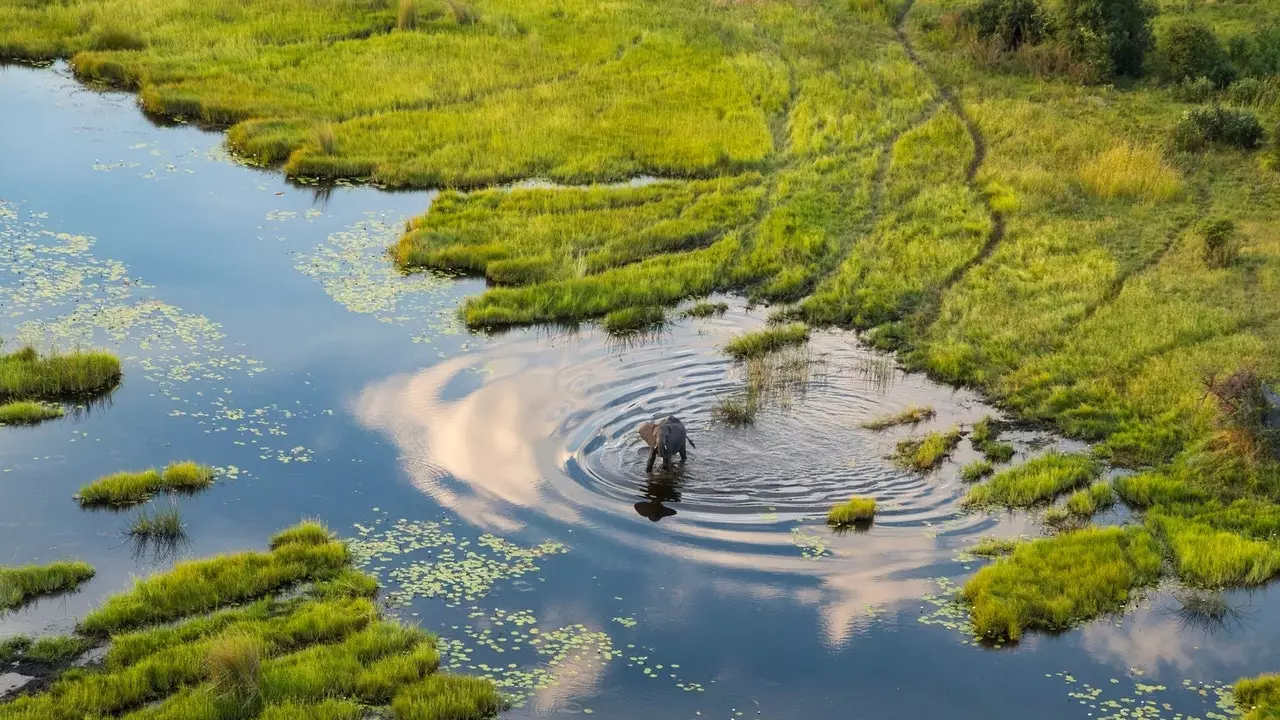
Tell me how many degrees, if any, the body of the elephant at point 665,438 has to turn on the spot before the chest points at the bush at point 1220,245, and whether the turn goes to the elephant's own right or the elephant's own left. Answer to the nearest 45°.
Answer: approximately 180°

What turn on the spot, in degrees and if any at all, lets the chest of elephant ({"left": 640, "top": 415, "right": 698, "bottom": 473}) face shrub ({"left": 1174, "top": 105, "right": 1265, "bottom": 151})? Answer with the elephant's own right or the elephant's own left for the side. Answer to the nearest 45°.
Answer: approximately 180°

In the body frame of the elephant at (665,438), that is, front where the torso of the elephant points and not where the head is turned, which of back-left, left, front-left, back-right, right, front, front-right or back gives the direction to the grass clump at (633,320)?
back-right

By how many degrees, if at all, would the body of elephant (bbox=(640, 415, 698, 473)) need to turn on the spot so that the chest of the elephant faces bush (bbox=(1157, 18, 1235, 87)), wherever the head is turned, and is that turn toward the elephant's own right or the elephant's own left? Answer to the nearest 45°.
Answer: approximately 180°

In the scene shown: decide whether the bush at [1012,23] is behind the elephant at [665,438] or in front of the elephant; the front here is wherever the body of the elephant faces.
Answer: behind

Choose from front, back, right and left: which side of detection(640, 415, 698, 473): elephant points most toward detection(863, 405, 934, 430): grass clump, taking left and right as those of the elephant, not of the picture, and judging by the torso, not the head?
back

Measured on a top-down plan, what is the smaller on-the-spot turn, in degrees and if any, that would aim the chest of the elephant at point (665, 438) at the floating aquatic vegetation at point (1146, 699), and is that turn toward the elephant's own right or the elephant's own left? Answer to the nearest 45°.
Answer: approximately 90° to the elephant's own left

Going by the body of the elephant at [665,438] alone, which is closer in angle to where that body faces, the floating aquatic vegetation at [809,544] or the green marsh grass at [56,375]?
the green marsh grass

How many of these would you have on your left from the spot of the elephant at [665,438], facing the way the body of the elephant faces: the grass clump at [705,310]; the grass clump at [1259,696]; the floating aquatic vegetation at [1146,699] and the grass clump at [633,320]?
2

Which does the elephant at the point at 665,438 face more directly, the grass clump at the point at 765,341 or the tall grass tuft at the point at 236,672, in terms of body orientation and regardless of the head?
the tall grass tuft

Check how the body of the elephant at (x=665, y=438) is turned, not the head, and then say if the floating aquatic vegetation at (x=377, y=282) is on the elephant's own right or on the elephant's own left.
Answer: on the elephant's own right

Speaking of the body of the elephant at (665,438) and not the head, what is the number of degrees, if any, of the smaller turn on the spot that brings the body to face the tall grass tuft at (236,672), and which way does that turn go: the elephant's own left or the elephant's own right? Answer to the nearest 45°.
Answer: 0° — it already faces it

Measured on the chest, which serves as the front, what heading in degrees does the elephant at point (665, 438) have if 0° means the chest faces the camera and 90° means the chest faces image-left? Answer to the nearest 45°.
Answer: approximately 45°

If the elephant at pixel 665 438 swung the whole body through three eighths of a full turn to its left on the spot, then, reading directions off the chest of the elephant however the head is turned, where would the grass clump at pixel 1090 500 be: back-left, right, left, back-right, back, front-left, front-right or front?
front

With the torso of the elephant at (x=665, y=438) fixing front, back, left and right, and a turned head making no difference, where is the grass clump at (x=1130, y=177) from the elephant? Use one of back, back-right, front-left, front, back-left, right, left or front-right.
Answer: back

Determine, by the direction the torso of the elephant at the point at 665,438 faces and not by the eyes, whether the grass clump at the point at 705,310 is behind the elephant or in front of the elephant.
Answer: behind
